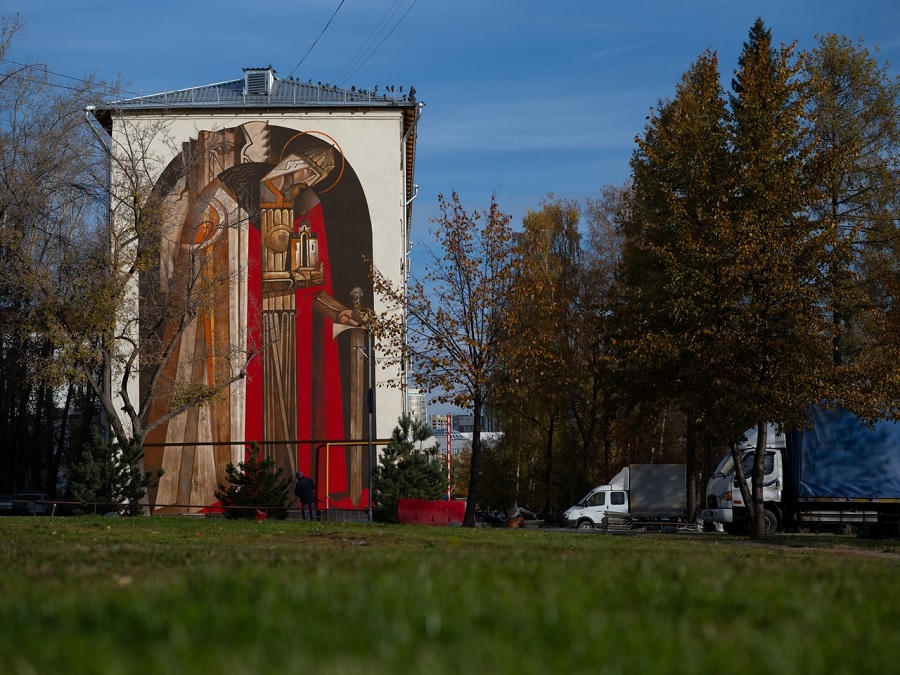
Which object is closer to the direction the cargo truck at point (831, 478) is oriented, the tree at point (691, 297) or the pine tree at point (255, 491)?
the pine tree

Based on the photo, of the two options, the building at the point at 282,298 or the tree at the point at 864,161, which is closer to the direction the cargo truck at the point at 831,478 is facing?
the building

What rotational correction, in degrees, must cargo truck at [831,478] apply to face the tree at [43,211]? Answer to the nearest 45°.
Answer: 0° — it already faces it

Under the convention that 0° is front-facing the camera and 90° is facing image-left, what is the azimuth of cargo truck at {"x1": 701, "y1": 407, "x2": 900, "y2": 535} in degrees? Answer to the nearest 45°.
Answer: approximately 90°

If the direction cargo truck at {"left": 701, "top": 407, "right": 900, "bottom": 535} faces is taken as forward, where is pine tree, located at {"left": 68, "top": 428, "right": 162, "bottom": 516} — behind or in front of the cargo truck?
in front
